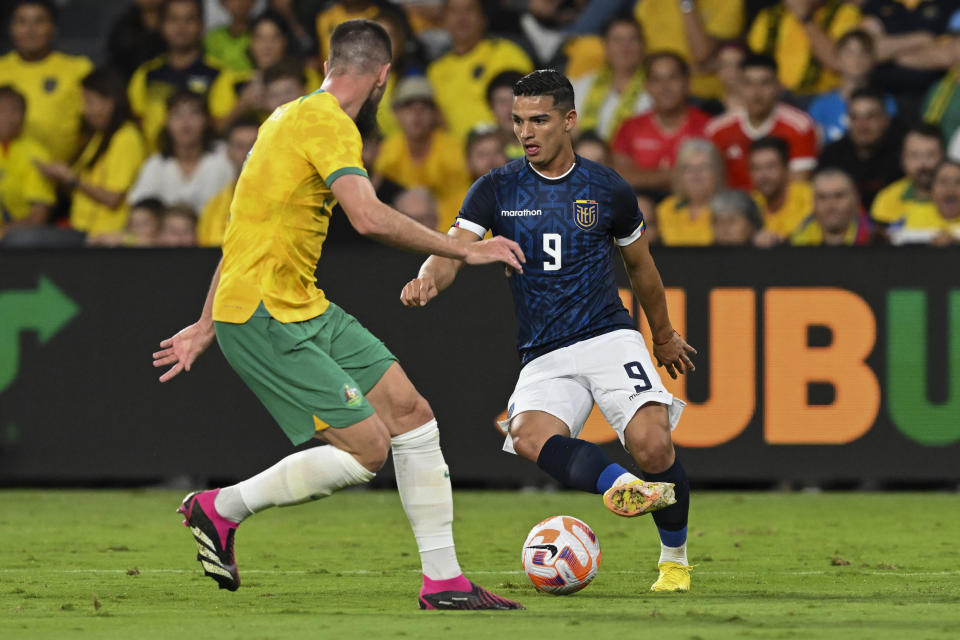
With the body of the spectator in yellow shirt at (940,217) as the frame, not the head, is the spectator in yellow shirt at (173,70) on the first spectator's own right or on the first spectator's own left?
on the first spectator's own right

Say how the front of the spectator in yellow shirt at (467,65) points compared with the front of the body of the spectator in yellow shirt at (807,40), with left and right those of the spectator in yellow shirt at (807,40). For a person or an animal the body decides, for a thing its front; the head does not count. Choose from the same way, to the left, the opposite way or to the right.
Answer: the same way

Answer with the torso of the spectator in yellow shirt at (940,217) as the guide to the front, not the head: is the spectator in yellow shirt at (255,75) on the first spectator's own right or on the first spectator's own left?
on the first spectator's own right

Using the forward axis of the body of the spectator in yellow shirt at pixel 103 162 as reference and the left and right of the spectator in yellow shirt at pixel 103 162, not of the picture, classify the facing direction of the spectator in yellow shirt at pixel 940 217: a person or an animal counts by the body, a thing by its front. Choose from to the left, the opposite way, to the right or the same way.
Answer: the same way

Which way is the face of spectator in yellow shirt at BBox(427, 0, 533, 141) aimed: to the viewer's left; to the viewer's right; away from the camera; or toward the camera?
toward the camera

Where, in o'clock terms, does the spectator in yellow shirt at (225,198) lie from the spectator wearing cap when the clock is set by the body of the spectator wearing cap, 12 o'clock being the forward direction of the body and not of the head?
The spectator in yellow shirt is roughly at 3 o'clock from the spectator wearing cap.

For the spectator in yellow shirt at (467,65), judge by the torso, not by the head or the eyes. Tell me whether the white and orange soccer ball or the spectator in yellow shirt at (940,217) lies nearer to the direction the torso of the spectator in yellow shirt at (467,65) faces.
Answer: the white and orange soccer ball

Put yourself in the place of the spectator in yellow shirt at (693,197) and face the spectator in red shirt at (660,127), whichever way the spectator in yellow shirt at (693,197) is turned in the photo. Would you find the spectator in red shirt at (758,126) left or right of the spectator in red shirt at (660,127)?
right

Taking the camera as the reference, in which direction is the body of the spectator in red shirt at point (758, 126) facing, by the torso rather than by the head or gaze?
toward the camera

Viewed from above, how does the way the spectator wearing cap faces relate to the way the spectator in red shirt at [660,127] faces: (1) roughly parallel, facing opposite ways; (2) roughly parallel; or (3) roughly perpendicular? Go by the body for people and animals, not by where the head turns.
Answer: roughly parallel

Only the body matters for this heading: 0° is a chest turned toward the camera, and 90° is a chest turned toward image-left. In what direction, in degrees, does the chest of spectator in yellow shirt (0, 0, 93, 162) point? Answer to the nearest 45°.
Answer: approximately 0°

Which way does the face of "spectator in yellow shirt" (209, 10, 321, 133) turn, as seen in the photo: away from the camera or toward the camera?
toward the camera

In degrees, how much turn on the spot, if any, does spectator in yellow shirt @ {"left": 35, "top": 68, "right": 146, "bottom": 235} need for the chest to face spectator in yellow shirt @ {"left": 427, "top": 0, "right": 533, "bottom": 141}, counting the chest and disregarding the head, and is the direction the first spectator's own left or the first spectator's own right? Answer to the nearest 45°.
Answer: approximately 135° to the first spectator's own left

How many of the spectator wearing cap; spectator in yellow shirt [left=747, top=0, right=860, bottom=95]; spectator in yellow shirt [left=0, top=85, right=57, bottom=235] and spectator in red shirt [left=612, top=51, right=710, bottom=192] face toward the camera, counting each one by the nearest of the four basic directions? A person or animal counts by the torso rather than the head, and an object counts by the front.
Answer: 4

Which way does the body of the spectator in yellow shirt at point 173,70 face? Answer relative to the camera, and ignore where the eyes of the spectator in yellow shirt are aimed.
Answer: toward the camera

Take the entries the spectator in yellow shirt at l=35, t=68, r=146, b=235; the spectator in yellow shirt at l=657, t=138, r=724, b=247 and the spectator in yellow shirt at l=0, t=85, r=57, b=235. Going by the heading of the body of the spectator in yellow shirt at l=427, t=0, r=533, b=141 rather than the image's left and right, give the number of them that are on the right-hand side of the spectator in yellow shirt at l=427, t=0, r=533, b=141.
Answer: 2

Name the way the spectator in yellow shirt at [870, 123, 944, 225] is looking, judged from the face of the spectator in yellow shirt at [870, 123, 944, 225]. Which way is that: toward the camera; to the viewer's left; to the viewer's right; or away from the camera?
toward the camera

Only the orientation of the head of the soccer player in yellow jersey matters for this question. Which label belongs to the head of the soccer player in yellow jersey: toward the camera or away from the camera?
away from the camera

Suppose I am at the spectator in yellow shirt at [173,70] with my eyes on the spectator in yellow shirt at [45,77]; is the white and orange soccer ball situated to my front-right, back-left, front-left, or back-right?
back-left
